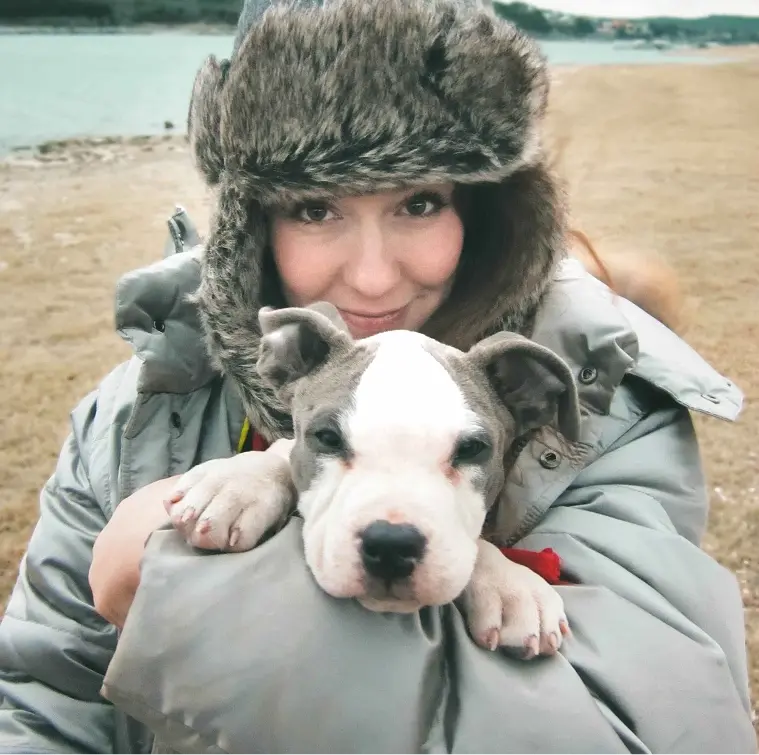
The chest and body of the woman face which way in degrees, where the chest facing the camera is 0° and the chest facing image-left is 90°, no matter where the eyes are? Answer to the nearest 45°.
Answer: approximately 0°
